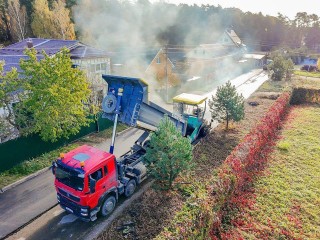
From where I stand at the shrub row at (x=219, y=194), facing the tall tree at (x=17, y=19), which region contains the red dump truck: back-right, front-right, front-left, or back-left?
front-left

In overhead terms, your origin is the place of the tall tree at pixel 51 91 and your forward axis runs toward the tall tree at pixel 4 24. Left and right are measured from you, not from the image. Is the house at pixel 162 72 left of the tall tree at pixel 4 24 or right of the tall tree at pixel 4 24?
right

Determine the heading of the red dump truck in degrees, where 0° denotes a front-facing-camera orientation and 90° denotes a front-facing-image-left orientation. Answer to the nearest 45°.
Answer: approximately 45°

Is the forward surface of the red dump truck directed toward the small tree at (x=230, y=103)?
no

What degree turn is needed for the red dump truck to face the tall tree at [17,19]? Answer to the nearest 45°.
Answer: approximately 90° to its right

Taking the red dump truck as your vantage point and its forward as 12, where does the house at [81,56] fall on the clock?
The house is roughly at 4 o'clock from the red dump truck.

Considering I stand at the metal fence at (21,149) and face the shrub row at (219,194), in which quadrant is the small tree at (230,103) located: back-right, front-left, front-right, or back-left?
front-left

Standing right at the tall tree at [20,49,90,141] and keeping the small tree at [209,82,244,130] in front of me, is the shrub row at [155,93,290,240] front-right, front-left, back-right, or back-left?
front-right

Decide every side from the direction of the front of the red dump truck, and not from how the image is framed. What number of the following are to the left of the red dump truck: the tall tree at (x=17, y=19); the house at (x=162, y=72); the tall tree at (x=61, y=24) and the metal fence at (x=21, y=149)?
0

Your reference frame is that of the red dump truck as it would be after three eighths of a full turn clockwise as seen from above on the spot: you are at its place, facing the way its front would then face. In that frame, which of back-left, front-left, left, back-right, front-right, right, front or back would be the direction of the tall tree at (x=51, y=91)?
front-left

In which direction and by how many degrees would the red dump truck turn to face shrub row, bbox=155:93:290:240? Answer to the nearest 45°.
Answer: approximately 135° to its left

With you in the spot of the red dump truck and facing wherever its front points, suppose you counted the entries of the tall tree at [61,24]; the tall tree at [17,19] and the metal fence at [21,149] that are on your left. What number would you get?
0

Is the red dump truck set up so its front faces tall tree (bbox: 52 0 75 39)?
no

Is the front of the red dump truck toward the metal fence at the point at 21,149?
no

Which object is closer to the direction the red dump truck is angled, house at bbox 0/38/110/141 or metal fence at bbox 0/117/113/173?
the metal fence

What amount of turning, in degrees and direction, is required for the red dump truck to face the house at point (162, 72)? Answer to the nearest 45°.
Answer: approximately 135° to its right

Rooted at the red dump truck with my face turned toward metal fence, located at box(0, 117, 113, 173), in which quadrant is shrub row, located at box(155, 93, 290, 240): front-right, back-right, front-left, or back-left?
back-right

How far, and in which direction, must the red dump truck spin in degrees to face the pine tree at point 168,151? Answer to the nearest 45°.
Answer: approximately 135° to its left
